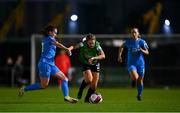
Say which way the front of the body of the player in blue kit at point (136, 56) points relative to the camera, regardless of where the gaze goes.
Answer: toward the camera

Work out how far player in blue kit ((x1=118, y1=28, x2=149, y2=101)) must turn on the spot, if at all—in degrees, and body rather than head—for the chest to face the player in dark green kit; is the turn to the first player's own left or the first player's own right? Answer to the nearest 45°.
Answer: approximately 45° to the first player's own right

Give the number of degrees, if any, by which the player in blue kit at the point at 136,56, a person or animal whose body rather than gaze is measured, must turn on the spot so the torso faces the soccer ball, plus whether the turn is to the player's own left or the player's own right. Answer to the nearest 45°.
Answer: approximately 45° to the player's own right
